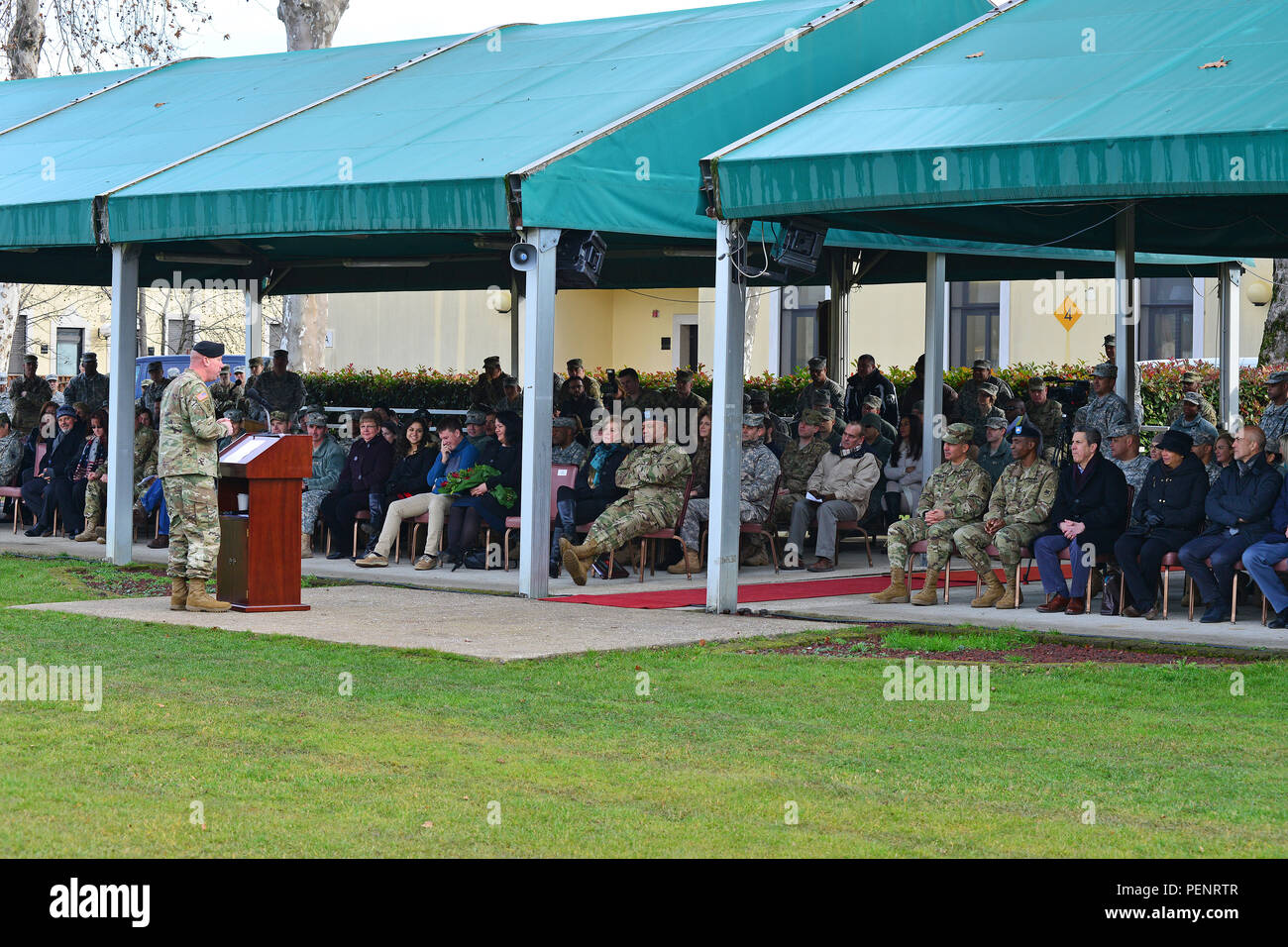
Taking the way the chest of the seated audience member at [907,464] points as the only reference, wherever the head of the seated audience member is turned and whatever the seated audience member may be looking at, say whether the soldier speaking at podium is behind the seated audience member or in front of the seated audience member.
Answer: in front

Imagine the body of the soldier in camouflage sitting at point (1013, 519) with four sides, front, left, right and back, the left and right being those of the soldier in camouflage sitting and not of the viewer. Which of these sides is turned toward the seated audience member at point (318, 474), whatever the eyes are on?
right

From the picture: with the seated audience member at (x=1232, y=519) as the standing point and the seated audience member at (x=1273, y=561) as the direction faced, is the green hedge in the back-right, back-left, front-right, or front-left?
back-left

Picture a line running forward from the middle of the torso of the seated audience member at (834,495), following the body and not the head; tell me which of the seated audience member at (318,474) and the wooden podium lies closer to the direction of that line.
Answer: the wooden podium

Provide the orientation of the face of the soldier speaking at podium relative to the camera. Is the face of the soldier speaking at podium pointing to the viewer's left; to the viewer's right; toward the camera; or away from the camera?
to the viewer's right

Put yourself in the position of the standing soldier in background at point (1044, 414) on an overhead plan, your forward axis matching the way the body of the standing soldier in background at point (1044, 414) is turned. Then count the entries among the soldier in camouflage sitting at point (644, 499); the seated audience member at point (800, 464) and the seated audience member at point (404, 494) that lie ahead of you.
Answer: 3

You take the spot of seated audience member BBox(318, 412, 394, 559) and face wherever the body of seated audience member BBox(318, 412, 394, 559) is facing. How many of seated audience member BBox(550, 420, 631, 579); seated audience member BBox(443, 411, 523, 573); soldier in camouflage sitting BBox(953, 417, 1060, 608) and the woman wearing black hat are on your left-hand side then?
4

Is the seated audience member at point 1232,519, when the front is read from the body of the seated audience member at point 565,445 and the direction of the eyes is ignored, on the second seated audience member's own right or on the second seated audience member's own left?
on the second seated audience member's own left

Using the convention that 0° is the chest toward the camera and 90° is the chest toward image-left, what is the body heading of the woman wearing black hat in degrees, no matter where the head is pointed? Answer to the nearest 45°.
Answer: approximately 45°

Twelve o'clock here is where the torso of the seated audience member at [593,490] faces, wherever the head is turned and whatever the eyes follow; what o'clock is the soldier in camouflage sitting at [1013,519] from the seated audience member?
The soldier in camouflage sitting is roughly at 9 o'clock from the seated audience member.

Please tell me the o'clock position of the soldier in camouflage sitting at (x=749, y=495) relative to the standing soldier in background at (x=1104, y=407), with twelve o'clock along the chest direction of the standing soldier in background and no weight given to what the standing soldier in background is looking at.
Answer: The soldier in camouflage sitting is roughly at 1 o'clock from the standing soldier in background.
